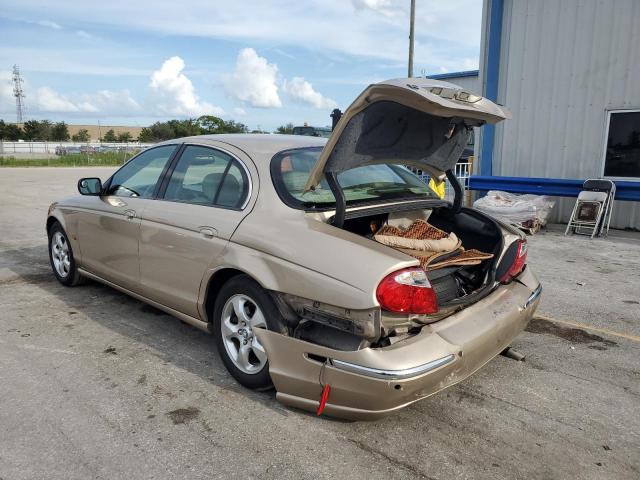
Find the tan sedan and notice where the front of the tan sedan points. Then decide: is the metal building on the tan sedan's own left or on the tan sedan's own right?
on the tan sedan's own right

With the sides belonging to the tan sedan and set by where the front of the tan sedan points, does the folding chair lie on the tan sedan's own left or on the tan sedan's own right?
on the tan sedan's own right

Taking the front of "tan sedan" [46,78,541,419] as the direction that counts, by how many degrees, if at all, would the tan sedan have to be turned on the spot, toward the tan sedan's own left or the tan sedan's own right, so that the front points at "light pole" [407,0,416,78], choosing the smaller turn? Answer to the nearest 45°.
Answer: approximately 45° to the tan sedan's own right

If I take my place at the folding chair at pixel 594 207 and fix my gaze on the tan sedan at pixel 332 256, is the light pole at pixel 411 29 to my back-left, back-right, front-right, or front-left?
back-right

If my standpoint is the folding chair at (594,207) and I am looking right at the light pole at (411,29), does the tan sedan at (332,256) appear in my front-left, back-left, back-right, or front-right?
back-left

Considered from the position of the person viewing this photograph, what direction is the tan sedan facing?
facing away from the viewer and to the left of the viewer

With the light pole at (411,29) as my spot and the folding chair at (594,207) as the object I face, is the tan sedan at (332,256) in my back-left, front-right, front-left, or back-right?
front-right
